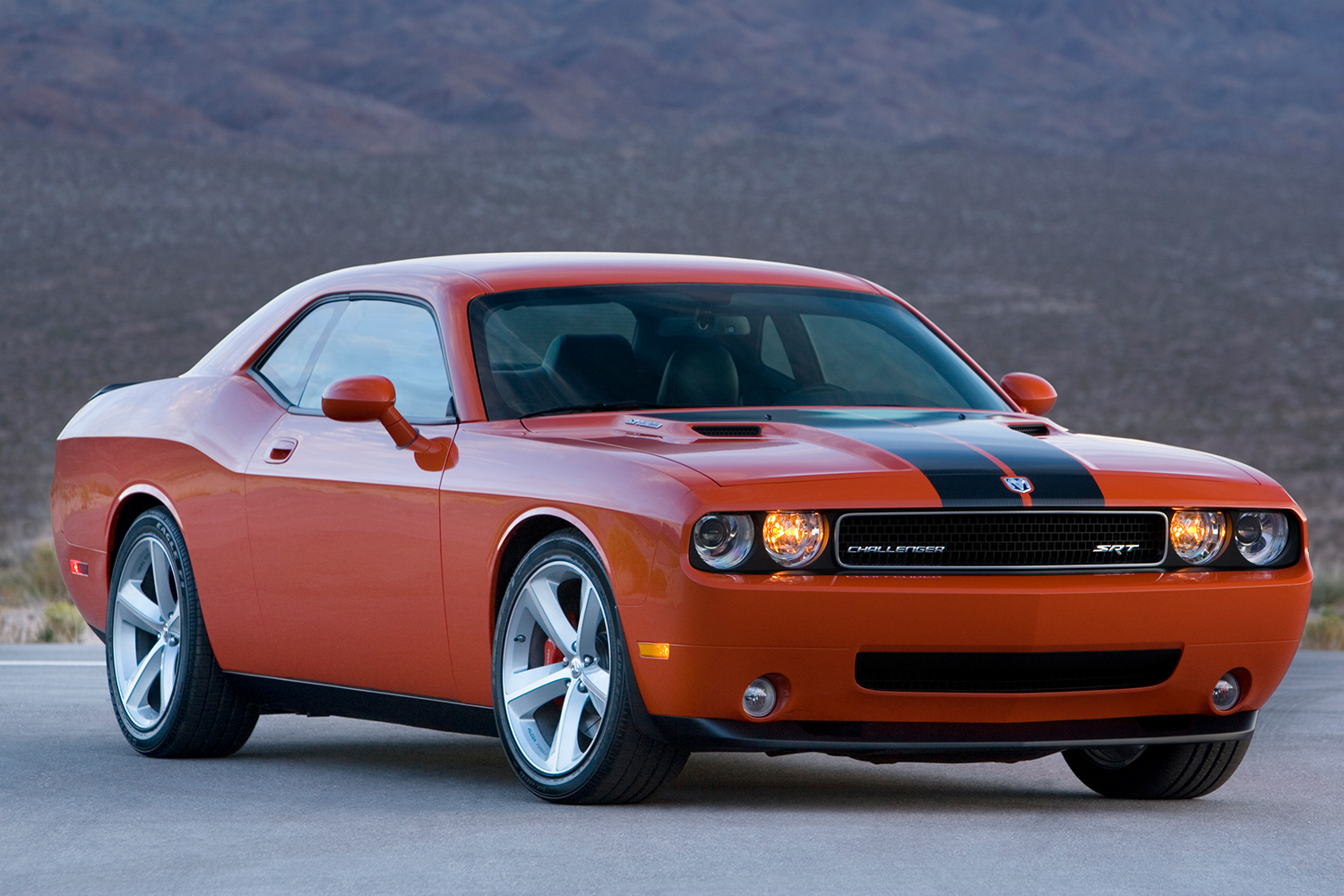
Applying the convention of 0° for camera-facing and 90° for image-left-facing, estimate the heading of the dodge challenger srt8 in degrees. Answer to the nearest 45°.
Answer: approximately 315°

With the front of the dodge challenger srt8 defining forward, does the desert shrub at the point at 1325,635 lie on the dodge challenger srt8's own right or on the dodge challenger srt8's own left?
on the dodge challenger srt8's own left

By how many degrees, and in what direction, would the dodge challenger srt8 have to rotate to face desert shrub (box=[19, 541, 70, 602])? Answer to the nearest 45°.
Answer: approximately 180°
